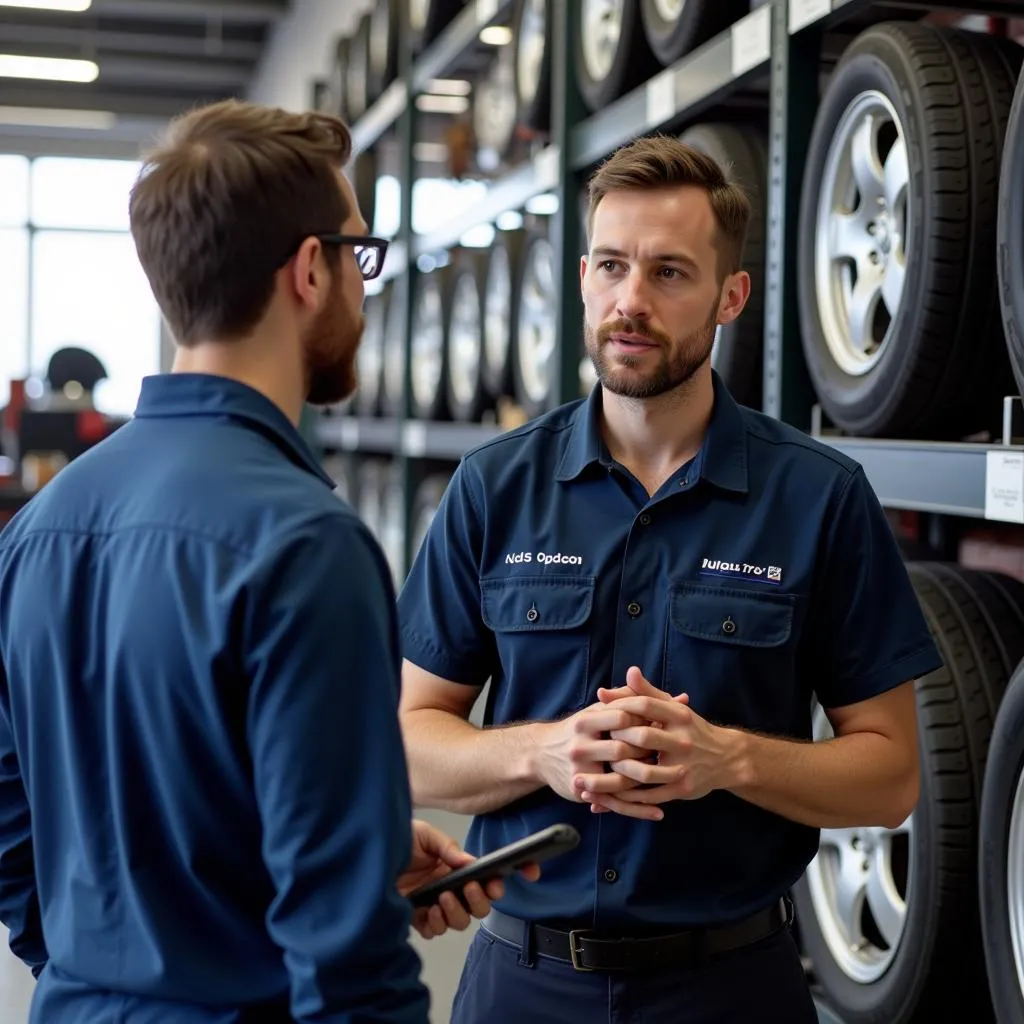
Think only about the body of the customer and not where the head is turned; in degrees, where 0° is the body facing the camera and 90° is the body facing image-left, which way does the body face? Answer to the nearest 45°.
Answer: approximately 225°

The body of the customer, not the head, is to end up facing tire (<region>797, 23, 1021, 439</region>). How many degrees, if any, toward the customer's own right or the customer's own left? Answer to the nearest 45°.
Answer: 0° — they already face it

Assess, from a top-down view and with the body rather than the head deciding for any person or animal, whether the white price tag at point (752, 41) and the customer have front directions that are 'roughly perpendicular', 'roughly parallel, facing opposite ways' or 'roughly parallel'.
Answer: roughly parallel, facing opposite ways

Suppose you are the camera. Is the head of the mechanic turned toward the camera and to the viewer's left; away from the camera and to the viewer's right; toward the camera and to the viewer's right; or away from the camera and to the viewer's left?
toward the camera and to the viewer's left

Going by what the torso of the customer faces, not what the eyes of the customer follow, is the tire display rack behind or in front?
in front

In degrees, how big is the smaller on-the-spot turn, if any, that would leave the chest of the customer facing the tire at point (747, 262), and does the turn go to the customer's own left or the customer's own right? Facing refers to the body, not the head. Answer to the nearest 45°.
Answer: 0° — they already face it

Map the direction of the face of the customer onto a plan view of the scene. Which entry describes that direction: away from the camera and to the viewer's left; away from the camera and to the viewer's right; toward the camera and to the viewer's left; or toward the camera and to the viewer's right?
away from the camera and to the viewer's right

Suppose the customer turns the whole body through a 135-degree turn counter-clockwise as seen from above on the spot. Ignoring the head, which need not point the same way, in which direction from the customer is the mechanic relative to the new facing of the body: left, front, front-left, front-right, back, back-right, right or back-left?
back-right

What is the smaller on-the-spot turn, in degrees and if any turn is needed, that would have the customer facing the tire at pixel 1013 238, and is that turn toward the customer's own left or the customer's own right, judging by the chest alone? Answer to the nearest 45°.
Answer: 0° — they already face it

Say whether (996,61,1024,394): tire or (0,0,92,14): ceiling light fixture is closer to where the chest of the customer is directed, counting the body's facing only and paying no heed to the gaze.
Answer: the tire

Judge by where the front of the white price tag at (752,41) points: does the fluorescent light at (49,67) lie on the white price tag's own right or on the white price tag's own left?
on the white price tag's own right
